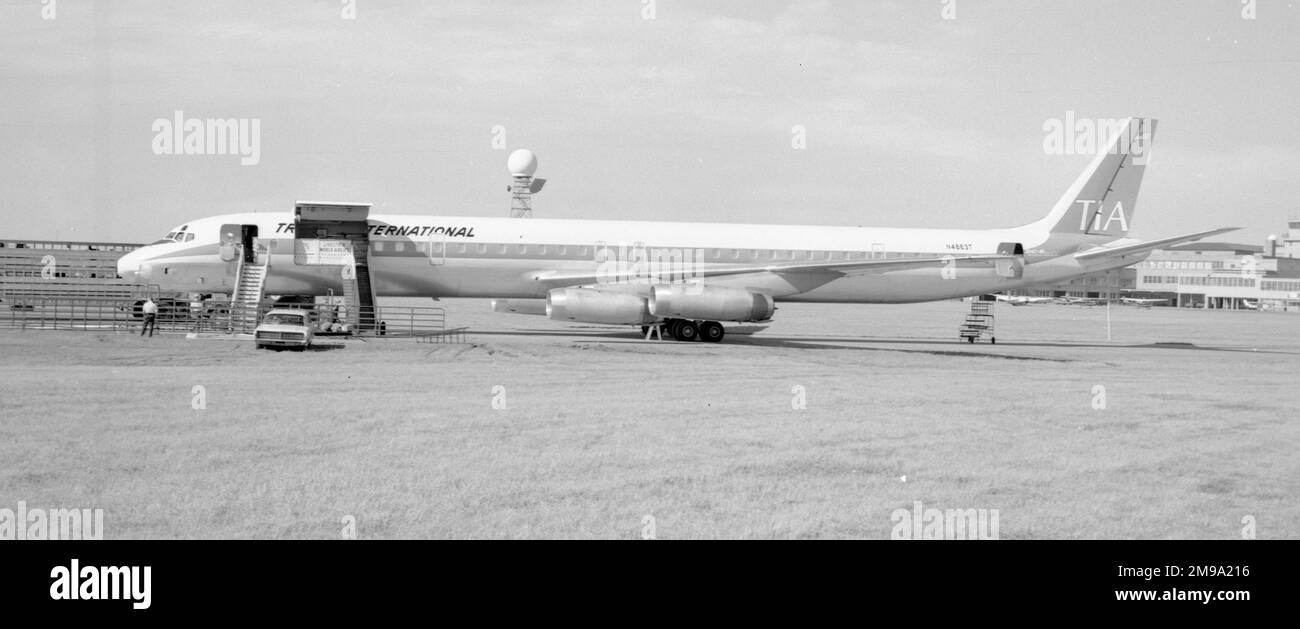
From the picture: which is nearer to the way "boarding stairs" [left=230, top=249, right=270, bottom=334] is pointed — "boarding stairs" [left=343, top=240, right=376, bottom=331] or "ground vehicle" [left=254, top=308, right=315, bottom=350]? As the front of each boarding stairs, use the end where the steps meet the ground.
the ground vehicle

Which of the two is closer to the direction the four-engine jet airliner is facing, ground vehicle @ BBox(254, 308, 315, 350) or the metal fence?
the metal fence

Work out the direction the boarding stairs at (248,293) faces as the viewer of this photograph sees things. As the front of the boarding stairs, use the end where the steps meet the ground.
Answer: facing the viewer

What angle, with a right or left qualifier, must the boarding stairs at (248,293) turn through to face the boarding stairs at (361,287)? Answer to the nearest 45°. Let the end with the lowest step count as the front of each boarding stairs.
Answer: approximately 90° to its left

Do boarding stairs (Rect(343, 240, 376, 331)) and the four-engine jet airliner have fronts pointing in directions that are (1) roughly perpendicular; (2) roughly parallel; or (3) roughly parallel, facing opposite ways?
roughly perpendicular

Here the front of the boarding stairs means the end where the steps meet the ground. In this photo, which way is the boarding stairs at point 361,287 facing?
toward the camera

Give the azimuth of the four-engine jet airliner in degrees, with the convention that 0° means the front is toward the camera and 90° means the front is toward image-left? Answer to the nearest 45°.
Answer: approximately 90°

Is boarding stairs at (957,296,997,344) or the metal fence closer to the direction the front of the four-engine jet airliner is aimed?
the metal fence

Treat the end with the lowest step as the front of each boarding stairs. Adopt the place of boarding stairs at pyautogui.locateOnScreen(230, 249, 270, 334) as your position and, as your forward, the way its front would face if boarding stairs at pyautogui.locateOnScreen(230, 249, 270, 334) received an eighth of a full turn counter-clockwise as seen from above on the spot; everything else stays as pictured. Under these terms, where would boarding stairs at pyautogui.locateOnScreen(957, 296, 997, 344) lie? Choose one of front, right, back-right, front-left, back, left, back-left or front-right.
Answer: front-left

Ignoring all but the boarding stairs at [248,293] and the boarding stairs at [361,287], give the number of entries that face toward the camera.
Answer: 2

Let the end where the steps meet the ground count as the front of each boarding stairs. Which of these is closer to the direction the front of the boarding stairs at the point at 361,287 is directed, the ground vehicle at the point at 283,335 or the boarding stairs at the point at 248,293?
the ground vehicle

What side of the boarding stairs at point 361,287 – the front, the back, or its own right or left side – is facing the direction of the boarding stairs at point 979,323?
left

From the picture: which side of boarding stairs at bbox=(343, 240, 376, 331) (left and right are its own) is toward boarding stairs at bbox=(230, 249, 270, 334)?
right
